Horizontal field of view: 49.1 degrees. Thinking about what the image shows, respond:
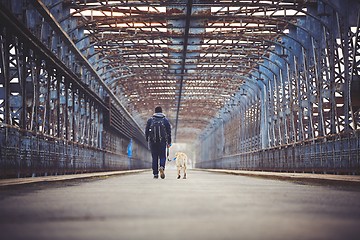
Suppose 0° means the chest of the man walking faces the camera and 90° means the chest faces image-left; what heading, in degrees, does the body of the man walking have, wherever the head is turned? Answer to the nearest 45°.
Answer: approximately 180°
